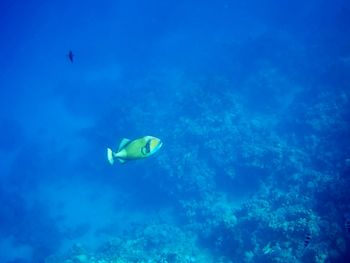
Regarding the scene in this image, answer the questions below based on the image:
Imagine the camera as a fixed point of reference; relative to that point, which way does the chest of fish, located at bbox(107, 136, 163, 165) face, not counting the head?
to the viewer's right

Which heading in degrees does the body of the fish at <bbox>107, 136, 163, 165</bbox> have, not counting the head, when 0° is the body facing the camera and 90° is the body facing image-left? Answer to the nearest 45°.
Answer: approximately 270°
